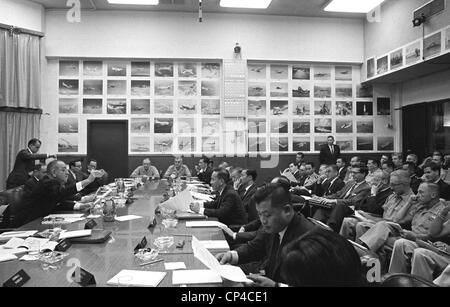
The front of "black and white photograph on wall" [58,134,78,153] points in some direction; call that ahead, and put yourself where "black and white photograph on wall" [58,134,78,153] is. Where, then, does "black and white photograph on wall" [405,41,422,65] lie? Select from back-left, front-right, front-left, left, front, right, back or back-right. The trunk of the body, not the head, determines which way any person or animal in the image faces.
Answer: front-left

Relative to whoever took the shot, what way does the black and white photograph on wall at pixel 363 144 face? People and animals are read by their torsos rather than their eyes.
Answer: facing the viewer

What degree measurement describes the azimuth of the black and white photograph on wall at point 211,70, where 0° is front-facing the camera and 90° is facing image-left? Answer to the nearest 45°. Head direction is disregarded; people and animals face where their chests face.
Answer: approximately 0°

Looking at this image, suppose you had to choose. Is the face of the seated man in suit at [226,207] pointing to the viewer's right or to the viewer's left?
to the viewer's left

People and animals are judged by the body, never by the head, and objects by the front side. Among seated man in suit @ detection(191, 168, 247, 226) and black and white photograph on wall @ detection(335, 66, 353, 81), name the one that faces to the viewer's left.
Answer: the seated man in suit

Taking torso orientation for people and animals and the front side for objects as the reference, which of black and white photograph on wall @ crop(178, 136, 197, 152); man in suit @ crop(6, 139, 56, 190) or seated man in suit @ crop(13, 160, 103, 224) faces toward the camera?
the black and white photograph on wall

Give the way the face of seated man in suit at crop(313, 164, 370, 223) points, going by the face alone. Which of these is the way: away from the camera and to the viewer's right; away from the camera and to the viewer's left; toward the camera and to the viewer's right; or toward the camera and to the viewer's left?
toward the camera and to the viewer's left

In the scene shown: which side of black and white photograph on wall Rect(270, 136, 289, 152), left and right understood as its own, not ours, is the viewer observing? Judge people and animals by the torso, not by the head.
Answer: front

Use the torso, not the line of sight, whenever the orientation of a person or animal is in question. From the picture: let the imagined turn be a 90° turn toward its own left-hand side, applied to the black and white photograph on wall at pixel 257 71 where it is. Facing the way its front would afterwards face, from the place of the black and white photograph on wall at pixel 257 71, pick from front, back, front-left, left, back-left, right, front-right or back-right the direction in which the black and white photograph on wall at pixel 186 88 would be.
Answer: back

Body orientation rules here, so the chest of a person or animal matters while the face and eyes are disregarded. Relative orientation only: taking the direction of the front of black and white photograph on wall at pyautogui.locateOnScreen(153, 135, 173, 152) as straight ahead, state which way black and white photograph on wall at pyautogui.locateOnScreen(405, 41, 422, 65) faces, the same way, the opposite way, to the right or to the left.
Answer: to the right

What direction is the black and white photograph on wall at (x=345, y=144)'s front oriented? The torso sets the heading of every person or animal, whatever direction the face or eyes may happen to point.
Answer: toward the camera

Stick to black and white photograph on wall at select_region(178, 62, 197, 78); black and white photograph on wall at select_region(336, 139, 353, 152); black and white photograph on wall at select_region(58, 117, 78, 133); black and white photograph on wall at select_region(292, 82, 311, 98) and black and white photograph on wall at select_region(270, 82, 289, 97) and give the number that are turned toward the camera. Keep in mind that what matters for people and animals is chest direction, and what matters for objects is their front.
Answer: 5

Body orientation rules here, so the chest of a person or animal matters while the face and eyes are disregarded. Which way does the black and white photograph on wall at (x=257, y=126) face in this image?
toward the camera

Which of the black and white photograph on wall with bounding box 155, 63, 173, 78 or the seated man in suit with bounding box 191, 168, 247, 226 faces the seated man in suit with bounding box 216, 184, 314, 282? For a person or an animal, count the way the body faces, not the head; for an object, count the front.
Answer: the black and white photograph on wall

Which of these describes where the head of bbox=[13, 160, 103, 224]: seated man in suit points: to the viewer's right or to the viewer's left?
to the viewer's right

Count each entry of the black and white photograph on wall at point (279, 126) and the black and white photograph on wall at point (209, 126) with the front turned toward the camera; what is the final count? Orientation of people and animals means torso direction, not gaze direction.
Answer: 2

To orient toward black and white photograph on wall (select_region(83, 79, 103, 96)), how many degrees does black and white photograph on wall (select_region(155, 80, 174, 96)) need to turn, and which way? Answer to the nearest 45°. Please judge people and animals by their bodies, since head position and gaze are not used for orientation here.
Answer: approximately 90° to its right

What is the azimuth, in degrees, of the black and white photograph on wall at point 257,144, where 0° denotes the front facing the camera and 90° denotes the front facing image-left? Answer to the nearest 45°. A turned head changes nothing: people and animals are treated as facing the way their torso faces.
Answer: approximately 0°

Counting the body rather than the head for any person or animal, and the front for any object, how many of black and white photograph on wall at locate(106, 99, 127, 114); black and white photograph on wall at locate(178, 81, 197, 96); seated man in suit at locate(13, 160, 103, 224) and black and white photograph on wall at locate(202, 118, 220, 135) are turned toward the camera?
3

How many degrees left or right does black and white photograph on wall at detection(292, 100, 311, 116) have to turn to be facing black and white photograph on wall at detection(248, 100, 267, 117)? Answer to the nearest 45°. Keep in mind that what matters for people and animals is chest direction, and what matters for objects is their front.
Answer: approximately 90° to its right

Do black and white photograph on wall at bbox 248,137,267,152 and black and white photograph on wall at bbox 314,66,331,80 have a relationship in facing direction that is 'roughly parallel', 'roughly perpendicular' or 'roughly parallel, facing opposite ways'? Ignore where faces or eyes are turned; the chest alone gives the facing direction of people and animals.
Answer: roughly parallel
